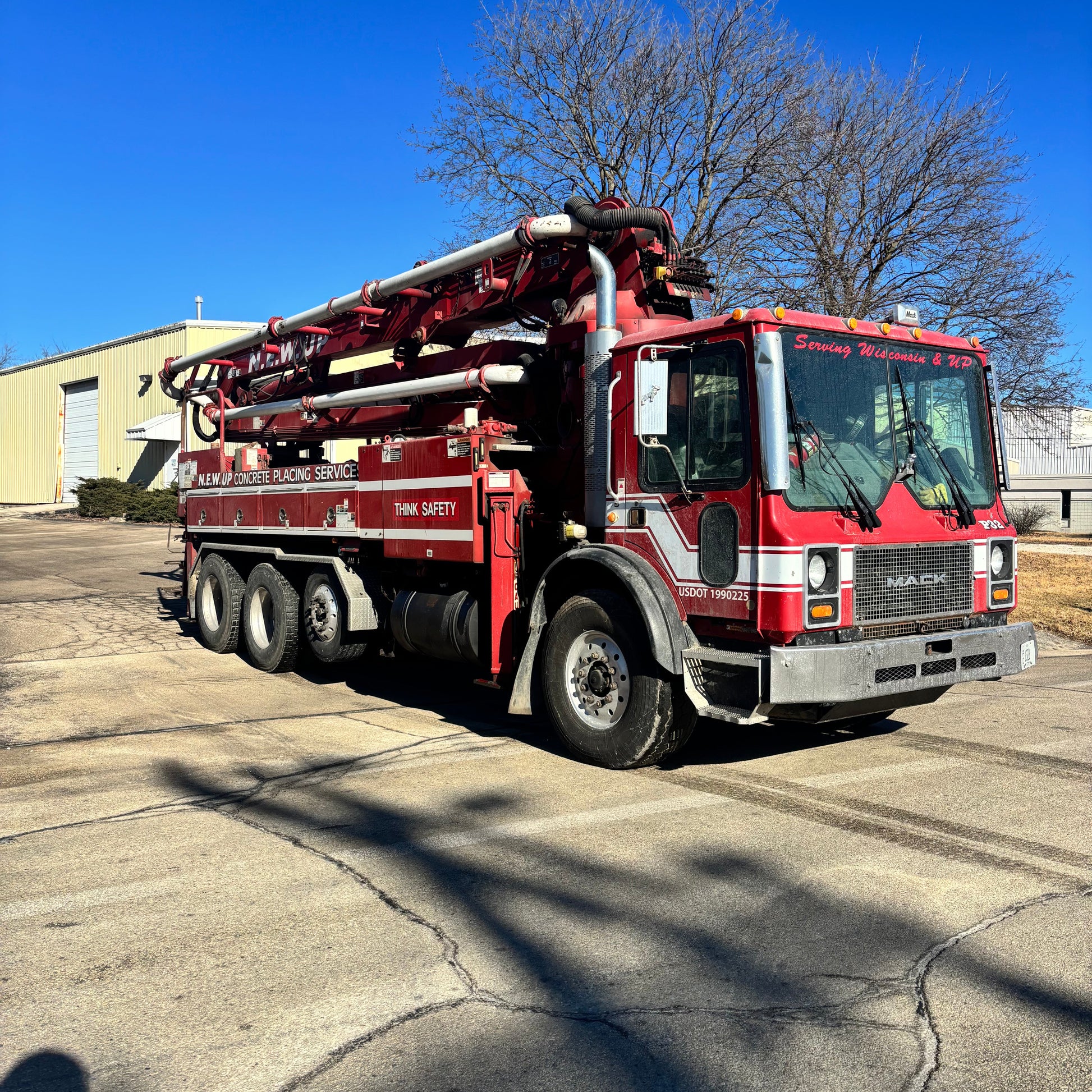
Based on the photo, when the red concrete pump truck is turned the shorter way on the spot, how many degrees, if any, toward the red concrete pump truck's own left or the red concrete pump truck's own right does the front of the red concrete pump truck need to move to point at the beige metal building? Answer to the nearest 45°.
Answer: approximately 180°

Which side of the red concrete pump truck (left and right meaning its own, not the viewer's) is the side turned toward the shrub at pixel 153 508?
back

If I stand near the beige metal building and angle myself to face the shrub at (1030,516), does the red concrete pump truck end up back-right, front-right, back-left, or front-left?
front-right

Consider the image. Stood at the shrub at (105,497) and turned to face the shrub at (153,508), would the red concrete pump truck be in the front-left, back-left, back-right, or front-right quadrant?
front-right

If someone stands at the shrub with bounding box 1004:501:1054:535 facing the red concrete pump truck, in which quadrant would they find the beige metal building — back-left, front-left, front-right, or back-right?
front-right

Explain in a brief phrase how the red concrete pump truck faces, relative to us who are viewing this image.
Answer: facing the viewer and to the right of the viewer

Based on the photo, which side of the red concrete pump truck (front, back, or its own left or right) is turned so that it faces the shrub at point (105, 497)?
back

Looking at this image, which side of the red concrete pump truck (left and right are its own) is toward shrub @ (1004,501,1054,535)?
left

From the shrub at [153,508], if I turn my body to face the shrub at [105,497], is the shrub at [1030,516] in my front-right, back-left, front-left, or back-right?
back-right
